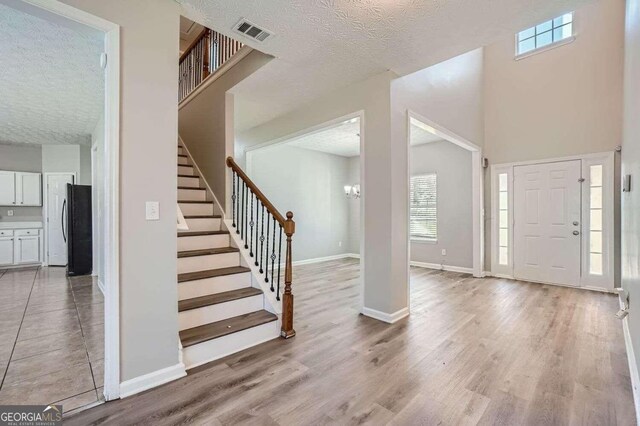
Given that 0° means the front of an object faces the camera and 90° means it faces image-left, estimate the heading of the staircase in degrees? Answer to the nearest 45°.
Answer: approximately 315°

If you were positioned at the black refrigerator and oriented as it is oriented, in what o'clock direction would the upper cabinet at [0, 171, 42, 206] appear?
The upper cabinet is roughly at 2 o'clock from the black refrigerator.

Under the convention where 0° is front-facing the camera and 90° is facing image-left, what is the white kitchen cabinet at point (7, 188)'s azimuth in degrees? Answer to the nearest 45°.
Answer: approximately 0°

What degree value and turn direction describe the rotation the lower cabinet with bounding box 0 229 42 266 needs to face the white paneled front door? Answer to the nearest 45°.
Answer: approximately 45° to its left
